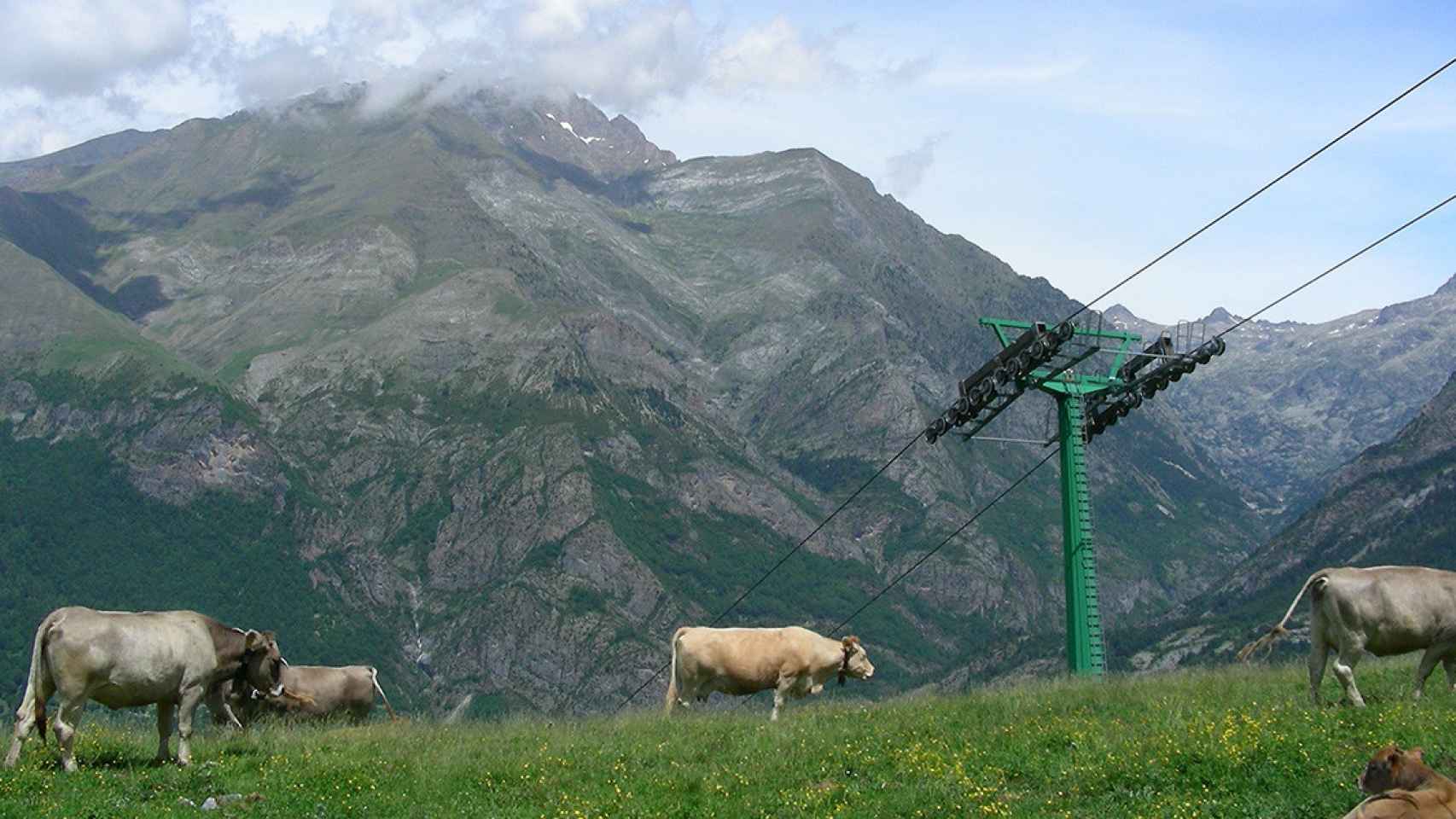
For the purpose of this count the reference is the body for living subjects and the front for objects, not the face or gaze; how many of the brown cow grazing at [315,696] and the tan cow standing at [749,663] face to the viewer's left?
1

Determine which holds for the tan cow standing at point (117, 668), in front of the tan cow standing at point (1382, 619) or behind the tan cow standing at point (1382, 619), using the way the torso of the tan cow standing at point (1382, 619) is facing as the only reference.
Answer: behind

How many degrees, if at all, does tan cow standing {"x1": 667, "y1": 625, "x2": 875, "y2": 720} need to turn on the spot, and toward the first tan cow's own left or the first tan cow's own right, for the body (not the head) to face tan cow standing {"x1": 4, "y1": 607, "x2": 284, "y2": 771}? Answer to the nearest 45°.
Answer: approximately 135° to the first tan cow's own right

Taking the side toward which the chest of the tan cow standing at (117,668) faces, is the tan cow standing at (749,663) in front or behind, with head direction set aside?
in front

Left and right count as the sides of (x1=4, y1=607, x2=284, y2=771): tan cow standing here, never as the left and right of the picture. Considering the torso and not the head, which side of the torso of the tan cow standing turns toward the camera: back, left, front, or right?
right

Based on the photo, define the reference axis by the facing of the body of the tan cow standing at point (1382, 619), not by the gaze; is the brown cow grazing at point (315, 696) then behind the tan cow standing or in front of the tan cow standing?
behind

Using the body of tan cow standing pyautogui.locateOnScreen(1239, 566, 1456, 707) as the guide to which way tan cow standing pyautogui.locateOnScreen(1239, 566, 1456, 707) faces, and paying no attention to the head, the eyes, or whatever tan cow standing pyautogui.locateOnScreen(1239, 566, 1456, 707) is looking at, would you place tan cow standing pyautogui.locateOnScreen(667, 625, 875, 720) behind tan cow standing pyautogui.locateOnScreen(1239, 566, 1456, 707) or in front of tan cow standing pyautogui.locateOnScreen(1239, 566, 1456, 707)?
behind

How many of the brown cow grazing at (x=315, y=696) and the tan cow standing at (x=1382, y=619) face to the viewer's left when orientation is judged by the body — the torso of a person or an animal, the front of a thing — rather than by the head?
1

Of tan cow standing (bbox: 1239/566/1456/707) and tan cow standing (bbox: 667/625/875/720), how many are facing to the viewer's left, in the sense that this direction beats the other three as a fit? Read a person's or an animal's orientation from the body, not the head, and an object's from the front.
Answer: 0

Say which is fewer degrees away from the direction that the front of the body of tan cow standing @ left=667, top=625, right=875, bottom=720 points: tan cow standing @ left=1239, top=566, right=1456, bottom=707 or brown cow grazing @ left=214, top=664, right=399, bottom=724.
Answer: the tan cow standing

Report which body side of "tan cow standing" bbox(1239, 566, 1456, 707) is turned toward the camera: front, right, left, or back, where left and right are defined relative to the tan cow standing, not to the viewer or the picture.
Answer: right

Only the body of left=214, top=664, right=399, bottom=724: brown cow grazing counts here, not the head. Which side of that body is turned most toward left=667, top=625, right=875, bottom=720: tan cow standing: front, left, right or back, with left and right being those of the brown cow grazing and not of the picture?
back

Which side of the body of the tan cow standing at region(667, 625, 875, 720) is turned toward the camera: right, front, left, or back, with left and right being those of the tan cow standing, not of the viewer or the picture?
right

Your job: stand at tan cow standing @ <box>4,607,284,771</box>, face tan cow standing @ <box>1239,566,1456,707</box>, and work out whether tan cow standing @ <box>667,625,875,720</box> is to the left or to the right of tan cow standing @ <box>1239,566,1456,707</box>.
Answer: left

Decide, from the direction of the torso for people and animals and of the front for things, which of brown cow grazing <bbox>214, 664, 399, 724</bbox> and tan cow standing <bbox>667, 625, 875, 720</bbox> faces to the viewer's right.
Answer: the tan cow standing

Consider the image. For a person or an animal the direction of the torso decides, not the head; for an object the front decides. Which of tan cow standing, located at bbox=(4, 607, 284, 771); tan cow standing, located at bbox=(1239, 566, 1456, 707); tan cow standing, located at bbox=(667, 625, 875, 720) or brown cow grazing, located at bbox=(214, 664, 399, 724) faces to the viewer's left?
the brown cow grazing
